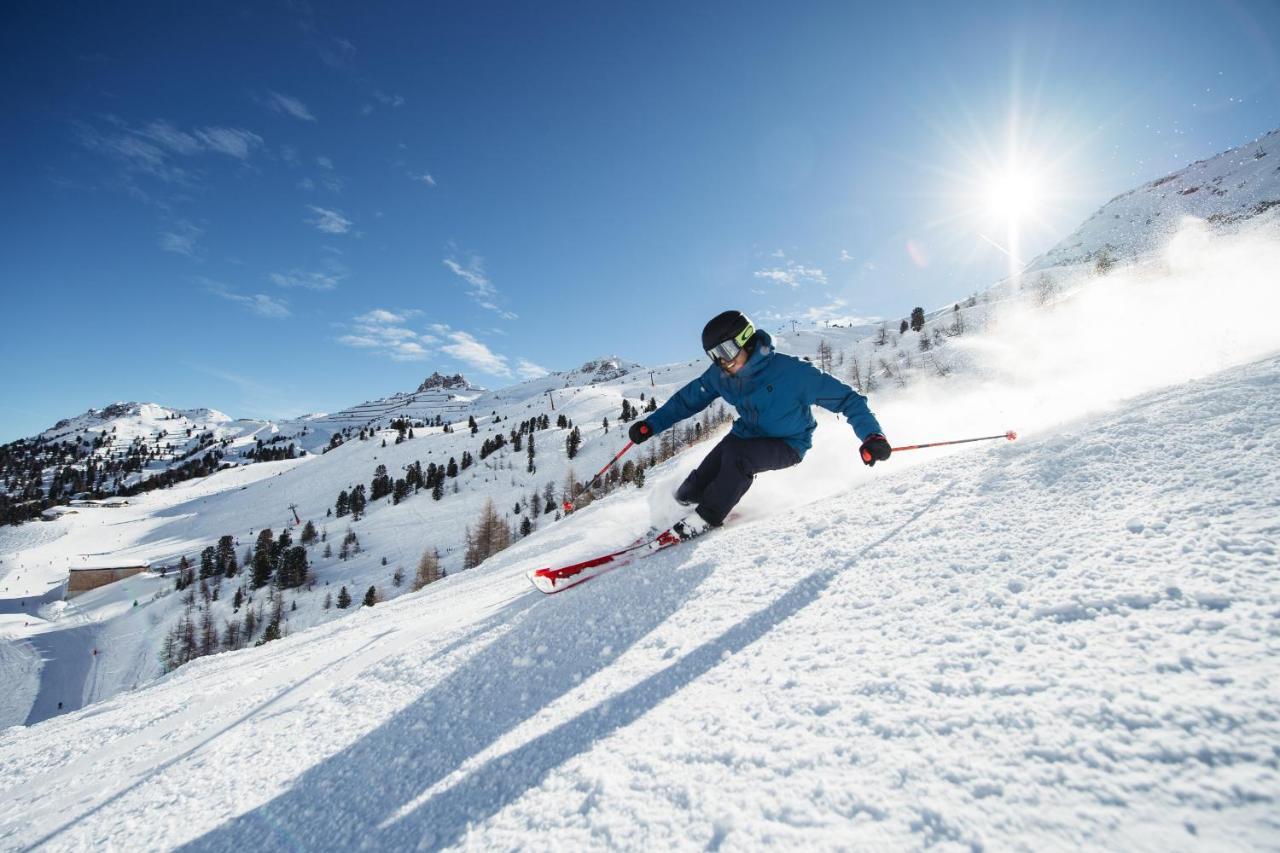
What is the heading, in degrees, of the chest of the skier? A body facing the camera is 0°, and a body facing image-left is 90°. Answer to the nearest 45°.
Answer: approximately 45°

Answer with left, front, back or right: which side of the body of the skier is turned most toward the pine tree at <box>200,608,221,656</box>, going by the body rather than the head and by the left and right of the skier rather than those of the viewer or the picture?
right
